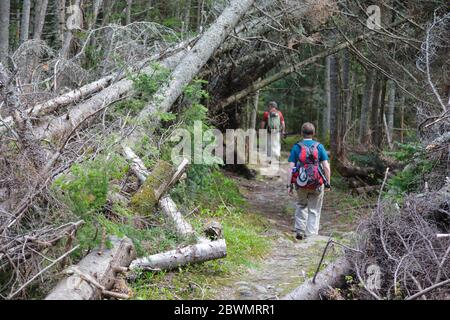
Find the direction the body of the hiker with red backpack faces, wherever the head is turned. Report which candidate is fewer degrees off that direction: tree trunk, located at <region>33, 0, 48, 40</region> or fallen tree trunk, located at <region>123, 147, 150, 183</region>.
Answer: the tree trunk

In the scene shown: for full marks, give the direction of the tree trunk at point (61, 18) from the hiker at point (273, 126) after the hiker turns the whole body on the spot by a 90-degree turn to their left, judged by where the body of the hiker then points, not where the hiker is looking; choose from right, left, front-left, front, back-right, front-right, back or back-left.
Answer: front-left

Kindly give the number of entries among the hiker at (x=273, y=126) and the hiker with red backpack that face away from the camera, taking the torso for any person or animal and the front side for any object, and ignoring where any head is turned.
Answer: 2

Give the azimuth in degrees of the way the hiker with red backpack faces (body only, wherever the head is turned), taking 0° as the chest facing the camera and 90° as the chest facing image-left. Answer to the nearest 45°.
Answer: approximately 180°

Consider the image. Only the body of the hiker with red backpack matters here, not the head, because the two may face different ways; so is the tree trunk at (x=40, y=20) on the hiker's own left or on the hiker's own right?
on the hiker's own left

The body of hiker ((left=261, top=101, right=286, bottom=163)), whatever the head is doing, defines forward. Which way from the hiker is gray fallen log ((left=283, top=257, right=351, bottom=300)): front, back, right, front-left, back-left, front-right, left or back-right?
back

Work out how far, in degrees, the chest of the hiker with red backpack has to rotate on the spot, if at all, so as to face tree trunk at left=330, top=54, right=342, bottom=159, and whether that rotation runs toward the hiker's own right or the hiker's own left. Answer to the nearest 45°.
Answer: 0° — they already face it

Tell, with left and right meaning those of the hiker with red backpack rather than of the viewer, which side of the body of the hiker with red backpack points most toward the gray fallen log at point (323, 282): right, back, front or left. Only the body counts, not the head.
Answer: back

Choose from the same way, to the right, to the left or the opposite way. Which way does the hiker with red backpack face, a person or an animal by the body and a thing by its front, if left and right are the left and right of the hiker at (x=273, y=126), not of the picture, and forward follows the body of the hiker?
the same way

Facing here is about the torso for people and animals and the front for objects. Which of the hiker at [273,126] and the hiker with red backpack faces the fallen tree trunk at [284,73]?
the hiker with red backpack

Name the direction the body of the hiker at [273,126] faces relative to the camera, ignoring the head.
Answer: away from the camera

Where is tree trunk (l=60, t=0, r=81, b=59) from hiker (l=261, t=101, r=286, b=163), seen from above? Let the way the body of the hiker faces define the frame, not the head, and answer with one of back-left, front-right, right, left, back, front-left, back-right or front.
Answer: back-left

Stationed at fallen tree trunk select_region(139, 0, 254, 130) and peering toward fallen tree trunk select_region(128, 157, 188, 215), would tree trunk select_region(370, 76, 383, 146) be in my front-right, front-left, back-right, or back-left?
back-left

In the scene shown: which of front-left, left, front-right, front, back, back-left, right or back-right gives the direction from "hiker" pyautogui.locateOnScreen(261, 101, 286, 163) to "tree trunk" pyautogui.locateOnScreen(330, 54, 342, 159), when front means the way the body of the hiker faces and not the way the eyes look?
right

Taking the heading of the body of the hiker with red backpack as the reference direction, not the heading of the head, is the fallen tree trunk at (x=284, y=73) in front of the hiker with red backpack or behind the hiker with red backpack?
in front
